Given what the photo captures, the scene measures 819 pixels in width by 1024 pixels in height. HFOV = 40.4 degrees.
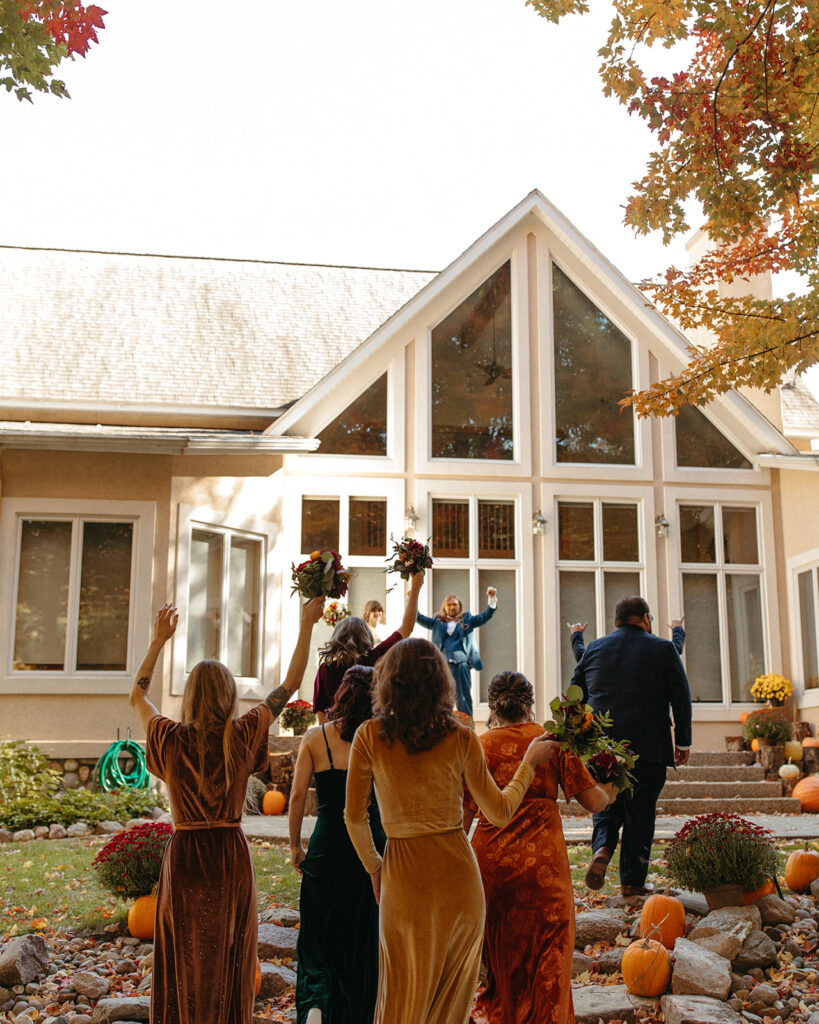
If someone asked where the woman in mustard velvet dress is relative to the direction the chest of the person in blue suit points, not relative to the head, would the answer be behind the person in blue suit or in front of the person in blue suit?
in front

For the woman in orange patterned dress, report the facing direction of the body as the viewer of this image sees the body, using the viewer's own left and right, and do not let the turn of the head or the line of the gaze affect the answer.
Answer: facing away from the viewer

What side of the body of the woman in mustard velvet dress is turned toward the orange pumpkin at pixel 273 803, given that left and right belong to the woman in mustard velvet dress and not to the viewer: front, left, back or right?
front

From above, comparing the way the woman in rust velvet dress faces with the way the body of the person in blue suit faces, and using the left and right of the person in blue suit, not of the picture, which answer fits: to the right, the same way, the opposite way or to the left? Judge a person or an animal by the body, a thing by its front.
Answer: the opposite way

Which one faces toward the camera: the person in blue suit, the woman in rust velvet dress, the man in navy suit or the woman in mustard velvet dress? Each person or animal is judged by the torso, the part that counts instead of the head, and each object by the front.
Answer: the person in blue suit

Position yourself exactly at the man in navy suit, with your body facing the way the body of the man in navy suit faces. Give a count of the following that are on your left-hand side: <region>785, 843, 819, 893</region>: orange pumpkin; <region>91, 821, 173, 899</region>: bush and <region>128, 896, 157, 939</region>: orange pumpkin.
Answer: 2

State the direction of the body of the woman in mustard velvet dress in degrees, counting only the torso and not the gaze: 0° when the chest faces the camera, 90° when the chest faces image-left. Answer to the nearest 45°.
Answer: approximately 180°

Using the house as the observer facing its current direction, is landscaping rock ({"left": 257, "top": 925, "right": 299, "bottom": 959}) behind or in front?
in front

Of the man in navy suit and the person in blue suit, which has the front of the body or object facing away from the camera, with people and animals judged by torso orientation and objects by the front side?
the man in navy suit

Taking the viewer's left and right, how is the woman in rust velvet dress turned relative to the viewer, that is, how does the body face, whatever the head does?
facing away from the viewer

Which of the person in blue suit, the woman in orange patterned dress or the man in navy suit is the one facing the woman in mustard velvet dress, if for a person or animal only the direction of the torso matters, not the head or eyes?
the person in blue suit

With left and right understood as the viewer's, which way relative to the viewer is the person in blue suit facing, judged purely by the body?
facing the viewer

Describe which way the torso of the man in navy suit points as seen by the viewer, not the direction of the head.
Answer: away from the camera

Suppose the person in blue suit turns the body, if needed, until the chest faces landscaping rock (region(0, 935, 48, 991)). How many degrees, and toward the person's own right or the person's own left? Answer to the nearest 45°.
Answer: approximately 45° to the person's own right

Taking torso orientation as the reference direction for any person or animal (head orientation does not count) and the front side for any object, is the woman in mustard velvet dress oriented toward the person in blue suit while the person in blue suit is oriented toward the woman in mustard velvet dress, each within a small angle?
yes

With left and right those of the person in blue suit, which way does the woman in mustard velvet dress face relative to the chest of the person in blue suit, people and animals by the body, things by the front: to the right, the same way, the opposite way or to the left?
the opposite way

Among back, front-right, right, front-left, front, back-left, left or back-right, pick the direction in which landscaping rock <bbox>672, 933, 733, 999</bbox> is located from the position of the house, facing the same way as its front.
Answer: front

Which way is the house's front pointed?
toward the camera

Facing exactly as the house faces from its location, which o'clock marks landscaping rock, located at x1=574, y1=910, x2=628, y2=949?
The landscaping rock is roughly at 12 o'clock from the house.
